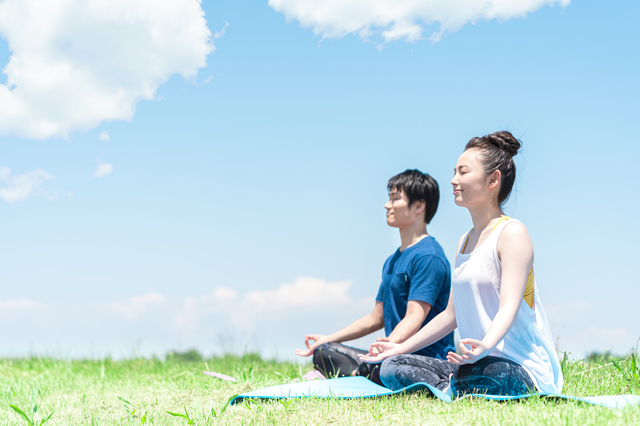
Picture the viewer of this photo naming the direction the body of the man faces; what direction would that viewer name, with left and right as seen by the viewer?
facing the viewer and to the left of the viewer

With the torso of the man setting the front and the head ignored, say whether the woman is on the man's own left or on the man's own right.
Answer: on the man's own left

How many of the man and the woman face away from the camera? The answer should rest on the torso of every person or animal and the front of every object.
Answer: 0

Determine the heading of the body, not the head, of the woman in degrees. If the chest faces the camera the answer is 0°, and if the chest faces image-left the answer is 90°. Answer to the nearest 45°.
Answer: approximately 45°

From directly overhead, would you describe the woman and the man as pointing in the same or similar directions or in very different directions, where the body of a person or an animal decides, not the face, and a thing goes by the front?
same or similar directions

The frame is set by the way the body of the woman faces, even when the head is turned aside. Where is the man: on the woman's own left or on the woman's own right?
on the woman's own right

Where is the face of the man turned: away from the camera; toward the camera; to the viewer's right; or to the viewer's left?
to the viewer's left
